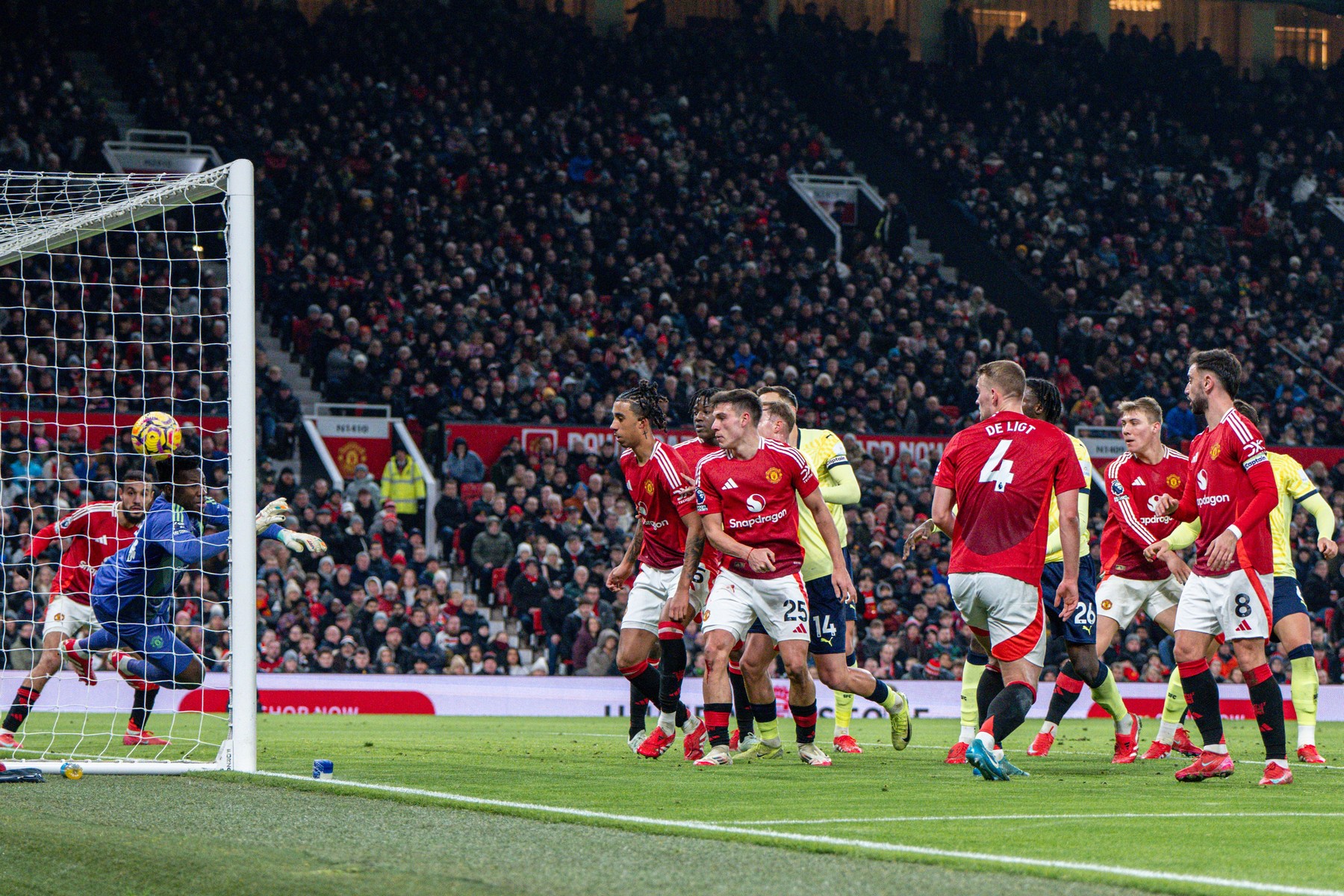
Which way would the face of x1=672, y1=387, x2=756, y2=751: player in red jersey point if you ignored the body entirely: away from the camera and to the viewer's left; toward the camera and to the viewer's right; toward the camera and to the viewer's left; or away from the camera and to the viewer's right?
toward the camera and to the viewer's left

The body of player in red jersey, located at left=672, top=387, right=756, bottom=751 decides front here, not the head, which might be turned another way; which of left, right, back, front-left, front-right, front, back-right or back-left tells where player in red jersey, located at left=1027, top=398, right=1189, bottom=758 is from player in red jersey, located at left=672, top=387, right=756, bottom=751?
back-left

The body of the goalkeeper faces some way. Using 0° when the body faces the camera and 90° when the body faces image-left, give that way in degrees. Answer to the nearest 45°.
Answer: approximately 270°

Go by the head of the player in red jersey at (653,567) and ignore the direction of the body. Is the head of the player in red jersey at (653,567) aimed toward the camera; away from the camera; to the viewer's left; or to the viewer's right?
to the viewer's left

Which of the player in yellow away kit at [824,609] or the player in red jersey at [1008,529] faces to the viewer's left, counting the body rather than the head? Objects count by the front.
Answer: the player in yellow away kit

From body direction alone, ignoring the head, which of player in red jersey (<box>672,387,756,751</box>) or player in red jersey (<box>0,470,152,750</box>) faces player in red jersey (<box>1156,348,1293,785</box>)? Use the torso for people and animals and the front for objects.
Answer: player in red jersey (<box>0,470,152,750</box>)

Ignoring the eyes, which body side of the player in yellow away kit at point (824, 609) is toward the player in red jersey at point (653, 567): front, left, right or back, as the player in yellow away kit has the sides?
front

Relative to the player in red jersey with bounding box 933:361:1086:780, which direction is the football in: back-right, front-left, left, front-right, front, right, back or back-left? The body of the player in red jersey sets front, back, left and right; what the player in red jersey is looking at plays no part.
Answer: left

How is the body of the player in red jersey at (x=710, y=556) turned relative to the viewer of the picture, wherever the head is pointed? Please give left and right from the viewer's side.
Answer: facing the viewer and to the left of the viewer

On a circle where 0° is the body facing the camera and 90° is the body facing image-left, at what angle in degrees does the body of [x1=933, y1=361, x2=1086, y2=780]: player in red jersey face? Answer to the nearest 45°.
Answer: approximately 180°

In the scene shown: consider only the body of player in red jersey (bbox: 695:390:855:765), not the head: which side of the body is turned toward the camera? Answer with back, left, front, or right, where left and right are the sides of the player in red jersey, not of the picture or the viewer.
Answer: front

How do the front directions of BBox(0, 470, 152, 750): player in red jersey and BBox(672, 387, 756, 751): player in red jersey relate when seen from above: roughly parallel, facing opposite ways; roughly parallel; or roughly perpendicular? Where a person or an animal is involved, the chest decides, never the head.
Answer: roughly perpendicular
